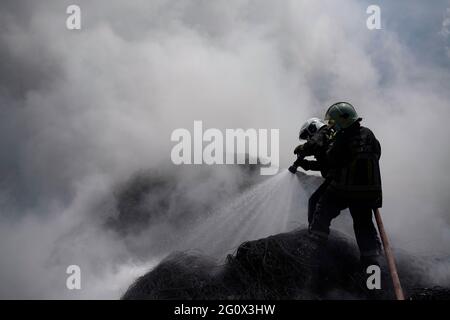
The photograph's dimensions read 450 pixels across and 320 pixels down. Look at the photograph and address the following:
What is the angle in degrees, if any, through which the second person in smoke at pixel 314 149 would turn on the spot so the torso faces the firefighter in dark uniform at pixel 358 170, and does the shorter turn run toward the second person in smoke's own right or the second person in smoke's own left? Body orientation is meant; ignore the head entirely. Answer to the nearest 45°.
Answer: approximately 135° to the second person in smoke's own left

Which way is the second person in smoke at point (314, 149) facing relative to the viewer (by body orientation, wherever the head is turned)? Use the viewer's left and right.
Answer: facing to the left of the viewer

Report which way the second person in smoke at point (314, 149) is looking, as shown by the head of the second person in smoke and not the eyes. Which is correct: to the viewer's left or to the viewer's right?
to the viewer's left

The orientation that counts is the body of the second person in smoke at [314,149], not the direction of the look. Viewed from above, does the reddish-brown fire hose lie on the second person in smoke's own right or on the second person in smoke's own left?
on the second person in smoke's own left
